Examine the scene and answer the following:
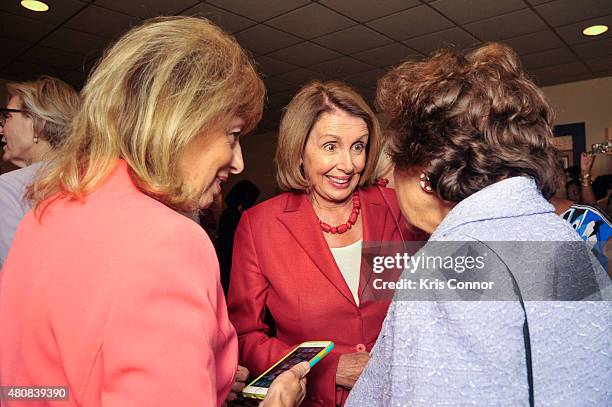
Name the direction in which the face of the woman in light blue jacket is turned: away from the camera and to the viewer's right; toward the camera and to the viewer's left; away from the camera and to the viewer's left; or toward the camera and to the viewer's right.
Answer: away from the camera and to the viewer's left

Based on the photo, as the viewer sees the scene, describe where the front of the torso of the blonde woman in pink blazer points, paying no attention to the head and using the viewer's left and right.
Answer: facing away from the viewer and to the right of the viewer

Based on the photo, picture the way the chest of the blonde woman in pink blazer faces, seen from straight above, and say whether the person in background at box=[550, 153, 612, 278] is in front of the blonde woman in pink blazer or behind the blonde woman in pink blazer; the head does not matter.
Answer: in front

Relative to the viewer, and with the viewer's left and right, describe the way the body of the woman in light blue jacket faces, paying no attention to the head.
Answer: facing away from the viewer and to the left of the viewer

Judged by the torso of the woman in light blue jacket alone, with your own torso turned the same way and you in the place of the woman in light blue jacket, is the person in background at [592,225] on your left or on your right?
on your right

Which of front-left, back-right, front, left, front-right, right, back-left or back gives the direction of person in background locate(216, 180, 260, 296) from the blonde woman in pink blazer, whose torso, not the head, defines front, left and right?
front-left
